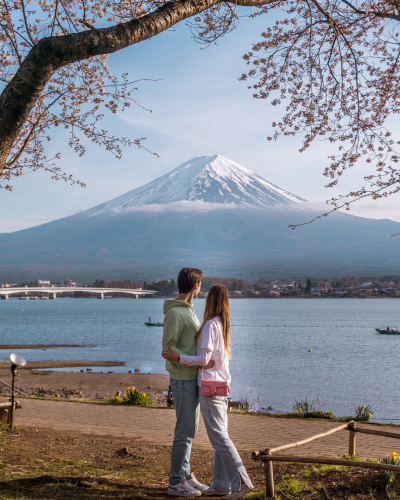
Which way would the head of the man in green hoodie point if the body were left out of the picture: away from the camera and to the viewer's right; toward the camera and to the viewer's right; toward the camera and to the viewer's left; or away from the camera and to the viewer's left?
away from the camera and to the viewer's right

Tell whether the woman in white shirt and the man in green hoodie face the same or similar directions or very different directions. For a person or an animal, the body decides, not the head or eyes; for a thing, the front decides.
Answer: very different directions

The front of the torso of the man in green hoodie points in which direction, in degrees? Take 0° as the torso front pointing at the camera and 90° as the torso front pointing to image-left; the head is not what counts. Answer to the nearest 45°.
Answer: approximately 270°

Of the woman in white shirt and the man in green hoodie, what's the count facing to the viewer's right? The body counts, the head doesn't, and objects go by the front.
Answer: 1

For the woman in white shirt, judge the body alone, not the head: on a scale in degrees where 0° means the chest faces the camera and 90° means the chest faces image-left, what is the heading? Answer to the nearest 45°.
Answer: approximately 90°
